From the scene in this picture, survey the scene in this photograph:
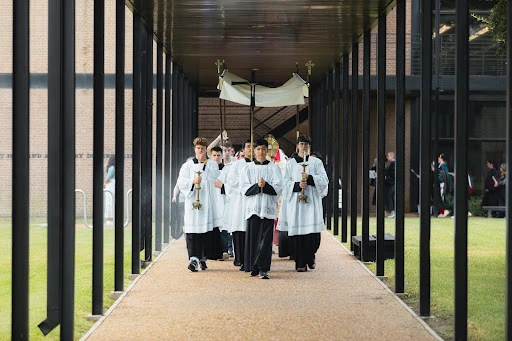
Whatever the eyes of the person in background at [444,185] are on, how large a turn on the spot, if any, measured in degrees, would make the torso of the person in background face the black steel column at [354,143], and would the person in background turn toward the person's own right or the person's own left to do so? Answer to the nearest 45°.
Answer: approximately 90° to the person's own left

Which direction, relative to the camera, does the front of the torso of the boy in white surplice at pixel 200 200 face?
toward the camera

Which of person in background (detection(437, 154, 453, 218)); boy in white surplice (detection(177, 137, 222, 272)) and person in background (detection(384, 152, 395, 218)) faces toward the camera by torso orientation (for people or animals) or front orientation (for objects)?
the boy in white surplice

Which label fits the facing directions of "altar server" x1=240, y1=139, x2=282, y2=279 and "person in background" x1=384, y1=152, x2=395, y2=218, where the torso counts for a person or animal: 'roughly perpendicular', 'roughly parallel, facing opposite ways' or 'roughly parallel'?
roughly perpendicular

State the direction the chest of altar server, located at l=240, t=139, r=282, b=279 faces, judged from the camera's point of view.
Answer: toward the camera

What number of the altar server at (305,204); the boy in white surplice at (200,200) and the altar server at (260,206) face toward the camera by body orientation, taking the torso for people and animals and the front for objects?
3

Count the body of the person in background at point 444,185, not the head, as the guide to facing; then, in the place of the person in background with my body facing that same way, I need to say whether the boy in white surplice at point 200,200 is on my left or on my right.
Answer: on my left

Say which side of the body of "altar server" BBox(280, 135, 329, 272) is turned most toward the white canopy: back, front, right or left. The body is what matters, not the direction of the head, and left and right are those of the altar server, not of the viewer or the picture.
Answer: back

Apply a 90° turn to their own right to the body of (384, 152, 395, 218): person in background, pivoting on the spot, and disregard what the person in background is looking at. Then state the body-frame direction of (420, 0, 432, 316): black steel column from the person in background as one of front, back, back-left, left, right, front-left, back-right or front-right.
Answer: back

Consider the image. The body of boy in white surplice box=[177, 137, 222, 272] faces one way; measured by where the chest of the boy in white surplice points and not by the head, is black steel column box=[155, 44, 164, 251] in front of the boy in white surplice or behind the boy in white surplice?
behind

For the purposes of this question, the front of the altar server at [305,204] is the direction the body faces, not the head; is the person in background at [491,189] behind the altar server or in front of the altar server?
behind

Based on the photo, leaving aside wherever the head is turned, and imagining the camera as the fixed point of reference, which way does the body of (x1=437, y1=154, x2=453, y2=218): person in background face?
to the viewer's left

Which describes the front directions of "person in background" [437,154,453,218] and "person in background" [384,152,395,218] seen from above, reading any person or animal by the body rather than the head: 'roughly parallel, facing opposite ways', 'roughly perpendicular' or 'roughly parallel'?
roughly parallel

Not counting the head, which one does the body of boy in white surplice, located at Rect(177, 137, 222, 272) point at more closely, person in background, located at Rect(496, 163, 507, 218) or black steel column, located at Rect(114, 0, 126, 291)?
the black steel column

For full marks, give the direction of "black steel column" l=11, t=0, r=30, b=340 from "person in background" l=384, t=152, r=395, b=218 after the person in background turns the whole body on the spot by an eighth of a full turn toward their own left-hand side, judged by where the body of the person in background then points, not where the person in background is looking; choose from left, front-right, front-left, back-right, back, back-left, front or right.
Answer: front-left

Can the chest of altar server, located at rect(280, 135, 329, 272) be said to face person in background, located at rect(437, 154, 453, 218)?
no

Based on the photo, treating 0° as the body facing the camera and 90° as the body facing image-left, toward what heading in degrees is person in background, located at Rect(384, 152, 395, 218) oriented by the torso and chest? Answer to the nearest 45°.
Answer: approximately 90°
